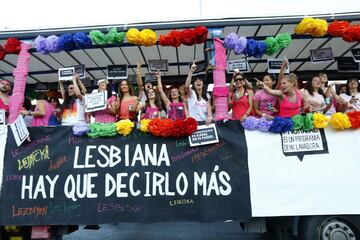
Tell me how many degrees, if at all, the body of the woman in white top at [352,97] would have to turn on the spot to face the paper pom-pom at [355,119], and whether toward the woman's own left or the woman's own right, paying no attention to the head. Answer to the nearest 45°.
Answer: approximately 45° to the woman's own left

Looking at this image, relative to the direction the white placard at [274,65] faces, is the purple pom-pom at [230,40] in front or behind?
in front

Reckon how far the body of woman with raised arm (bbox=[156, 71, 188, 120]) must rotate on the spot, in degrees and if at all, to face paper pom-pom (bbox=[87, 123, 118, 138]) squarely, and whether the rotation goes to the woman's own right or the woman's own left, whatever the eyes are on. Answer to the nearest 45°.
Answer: approximately 45° to the woman's own right

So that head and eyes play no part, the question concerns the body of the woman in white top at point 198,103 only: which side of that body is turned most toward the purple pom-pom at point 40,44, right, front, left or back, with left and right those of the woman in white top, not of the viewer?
right

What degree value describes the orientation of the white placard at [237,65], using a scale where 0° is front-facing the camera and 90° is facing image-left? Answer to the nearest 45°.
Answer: approximately 0°

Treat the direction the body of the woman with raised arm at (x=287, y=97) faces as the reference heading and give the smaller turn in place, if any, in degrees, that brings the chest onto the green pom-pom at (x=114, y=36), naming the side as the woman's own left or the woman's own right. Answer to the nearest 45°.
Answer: approximately 45° to the woman's own right

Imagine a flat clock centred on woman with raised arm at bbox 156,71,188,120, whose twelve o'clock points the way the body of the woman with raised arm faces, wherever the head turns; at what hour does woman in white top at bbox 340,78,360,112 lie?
The woman in white top is roughly at 9 o'clock from the woman with raised arm.

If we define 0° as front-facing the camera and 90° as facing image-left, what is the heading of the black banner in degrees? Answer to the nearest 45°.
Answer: approximately 0°
